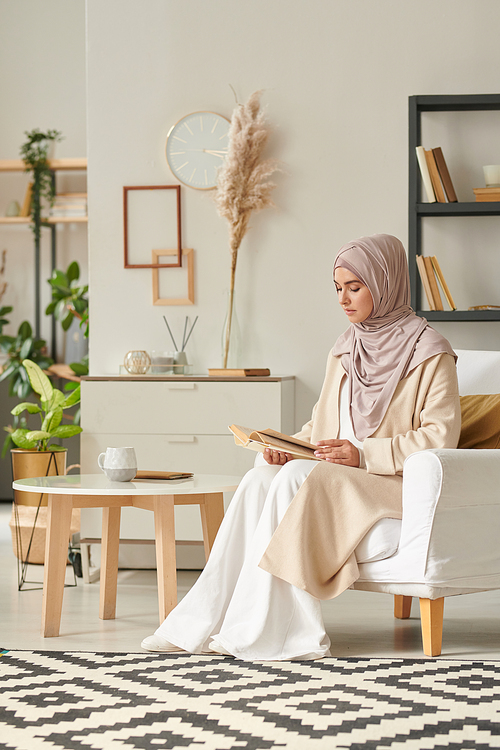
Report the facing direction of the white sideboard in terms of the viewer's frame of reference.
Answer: facing the viewer

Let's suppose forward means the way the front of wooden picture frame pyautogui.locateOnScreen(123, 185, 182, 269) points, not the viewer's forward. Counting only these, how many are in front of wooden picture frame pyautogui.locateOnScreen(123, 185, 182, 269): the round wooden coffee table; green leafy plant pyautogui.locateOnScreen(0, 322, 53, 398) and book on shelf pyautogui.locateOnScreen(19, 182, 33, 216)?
1

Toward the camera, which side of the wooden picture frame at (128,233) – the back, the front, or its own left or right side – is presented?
front

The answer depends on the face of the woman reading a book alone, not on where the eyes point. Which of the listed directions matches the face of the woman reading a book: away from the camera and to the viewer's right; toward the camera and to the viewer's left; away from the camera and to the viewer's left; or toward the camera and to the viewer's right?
toward the camera and to the viewer's left

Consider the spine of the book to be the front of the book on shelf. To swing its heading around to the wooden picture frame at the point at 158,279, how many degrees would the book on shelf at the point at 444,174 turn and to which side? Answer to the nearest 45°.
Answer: approximately 90° to its right

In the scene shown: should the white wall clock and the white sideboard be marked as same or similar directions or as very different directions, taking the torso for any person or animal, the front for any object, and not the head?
same or similar directions
